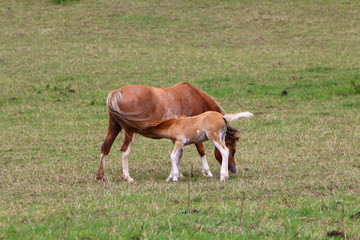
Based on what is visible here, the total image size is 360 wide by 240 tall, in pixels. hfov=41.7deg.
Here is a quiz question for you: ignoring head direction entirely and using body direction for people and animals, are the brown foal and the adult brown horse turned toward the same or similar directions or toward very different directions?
very different directions

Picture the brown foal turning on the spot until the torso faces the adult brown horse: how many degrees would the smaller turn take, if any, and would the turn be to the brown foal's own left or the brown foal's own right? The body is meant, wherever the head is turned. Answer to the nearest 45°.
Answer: approximately 45° to the brown foal's own right

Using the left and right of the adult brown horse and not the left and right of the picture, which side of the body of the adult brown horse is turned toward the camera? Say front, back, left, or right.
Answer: right

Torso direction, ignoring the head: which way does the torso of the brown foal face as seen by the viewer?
to the viewer's left

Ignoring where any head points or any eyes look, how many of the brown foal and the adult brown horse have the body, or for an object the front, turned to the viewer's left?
1
